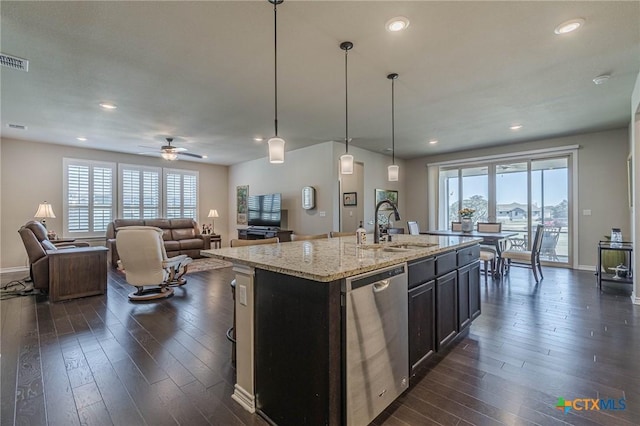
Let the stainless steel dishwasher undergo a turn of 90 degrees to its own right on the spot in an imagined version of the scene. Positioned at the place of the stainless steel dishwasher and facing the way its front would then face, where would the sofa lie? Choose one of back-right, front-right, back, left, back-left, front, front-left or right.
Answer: right

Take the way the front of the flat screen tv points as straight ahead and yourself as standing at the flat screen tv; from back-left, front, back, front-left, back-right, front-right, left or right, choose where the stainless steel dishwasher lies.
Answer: front-left

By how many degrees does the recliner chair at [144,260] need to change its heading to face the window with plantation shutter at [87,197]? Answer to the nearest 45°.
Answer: approximately 45° to its left

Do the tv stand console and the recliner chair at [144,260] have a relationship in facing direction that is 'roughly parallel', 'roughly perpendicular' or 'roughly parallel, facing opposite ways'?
roughly parallel, facing opposite ways

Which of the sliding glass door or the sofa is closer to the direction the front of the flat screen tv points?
the sofa

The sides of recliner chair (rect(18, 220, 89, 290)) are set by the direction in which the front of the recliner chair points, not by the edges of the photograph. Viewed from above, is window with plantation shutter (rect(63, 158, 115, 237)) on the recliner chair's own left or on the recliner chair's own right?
on the recliner chair's own left

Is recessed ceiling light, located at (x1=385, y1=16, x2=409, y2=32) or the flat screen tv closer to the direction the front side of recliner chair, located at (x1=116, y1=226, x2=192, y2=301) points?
the flat screen tv

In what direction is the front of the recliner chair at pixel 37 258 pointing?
to the viewer's right

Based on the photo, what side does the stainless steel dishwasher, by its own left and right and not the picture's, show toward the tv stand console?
back

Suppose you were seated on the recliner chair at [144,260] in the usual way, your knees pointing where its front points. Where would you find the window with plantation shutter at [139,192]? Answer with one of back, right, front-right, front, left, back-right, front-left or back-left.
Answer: front-left

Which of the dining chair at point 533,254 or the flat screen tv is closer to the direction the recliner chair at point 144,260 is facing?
the flat screen tv

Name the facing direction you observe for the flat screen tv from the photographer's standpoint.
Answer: facing the viewer and to the left of the viewer

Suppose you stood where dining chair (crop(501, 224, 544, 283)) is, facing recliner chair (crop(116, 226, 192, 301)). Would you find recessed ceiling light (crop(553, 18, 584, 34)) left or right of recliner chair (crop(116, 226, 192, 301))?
left

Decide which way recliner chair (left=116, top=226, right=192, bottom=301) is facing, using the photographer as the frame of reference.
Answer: facing away from the viewer and to the right of the viewer

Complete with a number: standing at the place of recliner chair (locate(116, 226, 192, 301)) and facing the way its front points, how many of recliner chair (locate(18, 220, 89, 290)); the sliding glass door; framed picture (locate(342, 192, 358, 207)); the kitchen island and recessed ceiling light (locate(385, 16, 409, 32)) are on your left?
1

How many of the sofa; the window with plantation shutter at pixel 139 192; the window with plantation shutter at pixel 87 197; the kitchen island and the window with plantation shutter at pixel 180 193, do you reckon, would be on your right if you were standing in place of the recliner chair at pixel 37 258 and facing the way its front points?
1

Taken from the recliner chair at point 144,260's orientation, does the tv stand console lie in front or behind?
in front

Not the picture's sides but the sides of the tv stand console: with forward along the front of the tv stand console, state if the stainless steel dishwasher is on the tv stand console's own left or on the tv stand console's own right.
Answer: on the tv stand console's own left

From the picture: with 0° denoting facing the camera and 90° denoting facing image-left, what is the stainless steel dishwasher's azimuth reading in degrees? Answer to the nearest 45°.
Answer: approximately 315°
